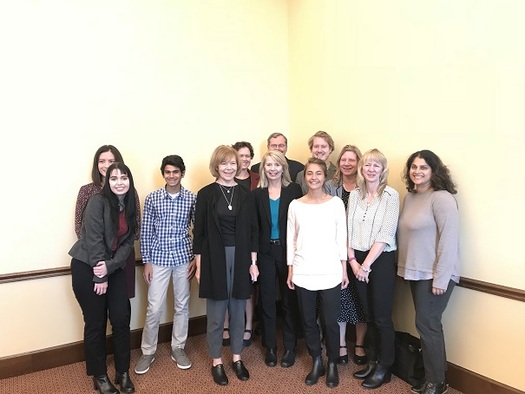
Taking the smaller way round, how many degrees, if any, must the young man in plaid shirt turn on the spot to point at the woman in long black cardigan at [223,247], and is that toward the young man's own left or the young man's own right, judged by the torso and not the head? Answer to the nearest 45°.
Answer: approximately 45° to the young man's own left

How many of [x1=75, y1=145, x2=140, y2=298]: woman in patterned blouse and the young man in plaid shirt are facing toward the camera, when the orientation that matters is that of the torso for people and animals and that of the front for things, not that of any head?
2

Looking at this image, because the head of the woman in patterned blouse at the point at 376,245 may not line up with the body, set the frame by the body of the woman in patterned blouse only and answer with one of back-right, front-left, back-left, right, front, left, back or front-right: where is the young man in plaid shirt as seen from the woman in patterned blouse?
front-right

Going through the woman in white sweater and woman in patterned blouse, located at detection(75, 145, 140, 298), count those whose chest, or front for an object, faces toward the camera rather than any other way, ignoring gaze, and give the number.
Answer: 2

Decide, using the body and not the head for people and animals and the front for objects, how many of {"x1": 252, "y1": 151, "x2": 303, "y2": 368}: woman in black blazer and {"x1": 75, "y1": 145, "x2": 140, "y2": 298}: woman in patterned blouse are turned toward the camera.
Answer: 2

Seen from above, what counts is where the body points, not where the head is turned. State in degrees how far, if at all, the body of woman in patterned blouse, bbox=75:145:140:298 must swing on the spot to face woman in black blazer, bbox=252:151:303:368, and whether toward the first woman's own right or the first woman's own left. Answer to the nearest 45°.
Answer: approximately 45° to the first woman's own left

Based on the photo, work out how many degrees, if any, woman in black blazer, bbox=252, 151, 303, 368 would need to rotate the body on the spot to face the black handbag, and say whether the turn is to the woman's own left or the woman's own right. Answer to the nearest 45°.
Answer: approximately 90° to the woman's own left

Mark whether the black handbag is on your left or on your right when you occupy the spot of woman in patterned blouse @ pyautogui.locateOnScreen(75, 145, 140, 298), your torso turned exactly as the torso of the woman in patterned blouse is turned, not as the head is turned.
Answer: on your left

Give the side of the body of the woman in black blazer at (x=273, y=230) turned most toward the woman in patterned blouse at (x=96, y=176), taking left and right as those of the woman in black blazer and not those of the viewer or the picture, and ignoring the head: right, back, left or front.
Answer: right
